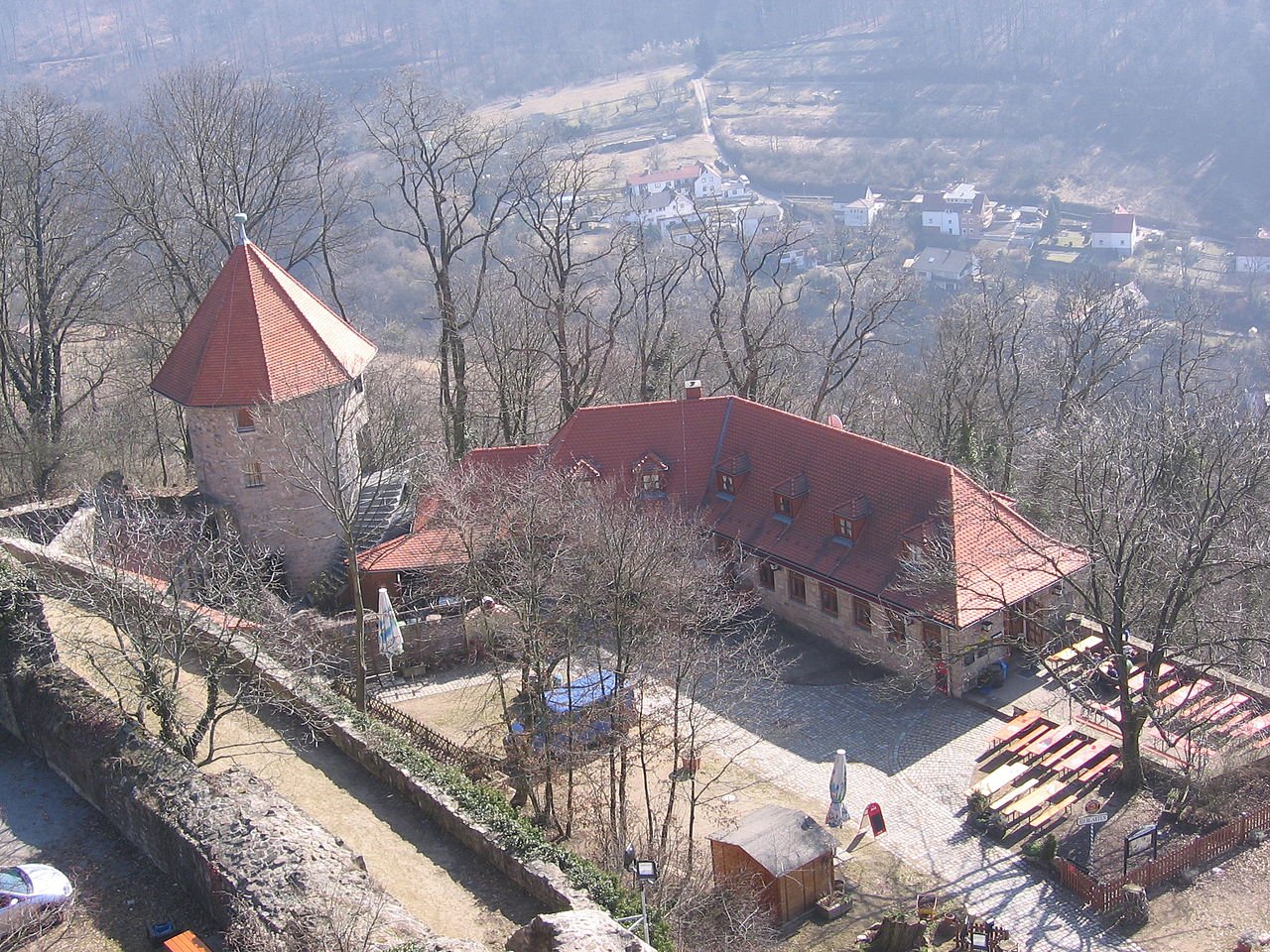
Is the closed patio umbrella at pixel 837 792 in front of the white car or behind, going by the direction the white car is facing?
in front

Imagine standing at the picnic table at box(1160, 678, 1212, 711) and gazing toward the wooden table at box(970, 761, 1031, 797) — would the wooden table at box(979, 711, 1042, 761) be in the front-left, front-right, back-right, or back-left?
front-right

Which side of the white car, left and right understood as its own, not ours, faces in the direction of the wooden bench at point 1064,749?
front

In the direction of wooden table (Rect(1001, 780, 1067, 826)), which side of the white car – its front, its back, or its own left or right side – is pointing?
front

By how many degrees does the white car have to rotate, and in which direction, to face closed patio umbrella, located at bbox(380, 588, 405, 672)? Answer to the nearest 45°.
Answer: approximately 45° to its left

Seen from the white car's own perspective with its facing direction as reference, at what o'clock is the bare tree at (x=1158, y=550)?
The bare tree is roughly at 12 o'clock from the white car.

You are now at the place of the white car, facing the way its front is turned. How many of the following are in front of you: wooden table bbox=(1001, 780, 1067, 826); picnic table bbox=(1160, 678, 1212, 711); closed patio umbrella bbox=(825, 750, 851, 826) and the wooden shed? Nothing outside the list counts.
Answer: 4

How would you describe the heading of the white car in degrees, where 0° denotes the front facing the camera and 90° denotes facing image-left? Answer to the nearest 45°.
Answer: approximately 270°

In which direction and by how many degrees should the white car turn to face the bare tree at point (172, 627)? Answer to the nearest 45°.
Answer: approximately 45° to its left

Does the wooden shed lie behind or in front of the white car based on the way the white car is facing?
in front

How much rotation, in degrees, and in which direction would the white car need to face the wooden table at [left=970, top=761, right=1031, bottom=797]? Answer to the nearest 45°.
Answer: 0° — it already faces it

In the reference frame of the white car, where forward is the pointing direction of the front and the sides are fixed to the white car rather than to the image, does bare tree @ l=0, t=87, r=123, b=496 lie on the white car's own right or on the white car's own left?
on the white car's own left

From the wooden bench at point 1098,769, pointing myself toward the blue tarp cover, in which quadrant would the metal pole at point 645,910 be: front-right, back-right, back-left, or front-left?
front-left
